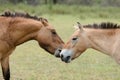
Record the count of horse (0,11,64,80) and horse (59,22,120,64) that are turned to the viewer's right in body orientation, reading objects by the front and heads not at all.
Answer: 1

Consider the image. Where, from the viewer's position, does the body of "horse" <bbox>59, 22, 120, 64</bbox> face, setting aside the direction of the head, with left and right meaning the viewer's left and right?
facing to the left of the viewer

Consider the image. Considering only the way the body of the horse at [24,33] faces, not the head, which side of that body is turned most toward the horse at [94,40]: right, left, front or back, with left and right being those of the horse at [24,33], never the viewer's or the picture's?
front

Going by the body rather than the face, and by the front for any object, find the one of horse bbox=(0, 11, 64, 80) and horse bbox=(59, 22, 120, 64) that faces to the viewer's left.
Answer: horse bbox=(59, 22, 120, 64)

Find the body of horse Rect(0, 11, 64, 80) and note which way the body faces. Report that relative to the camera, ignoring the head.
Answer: to the viewer's right

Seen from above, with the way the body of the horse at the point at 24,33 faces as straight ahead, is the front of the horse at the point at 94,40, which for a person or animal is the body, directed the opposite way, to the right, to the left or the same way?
the opposite way

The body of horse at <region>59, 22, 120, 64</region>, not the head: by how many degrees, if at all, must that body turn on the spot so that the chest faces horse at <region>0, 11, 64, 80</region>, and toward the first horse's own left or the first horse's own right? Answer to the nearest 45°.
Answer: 0° — it already faces it
